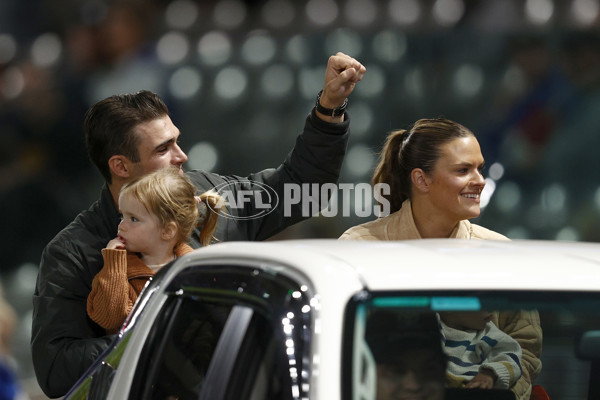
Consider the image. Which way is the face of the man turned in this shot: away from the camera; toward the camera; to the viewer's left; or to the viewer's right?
to the viewer's right

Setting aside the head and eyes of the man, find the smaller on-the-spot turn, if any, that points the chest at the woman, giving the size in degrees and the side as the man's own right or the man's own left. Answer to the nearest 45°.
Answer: approximately 45° to the man's own left

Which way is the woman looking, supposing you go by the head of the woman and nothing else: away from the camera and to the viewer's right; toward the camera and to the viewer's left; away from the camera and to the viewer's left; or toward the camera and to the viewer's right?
toward the camera and to the viewer's right

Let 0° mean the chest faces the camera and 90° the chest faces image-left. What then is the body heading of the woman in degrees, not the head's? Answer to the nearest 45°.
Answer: approximately 315°

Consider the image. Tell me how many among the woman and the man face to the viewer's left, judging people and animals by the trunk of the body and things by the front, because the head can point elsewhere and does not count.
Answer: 0

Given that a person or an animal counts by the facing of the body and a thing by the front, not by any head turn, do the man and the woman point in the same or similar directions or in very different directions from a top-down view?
same or similar directions

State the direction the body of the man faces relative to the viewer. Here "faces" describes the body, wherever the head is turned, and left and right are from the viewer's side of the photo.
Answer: facing the viewer and to the right of the viewer

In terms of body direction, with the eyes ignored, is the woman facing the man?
no
